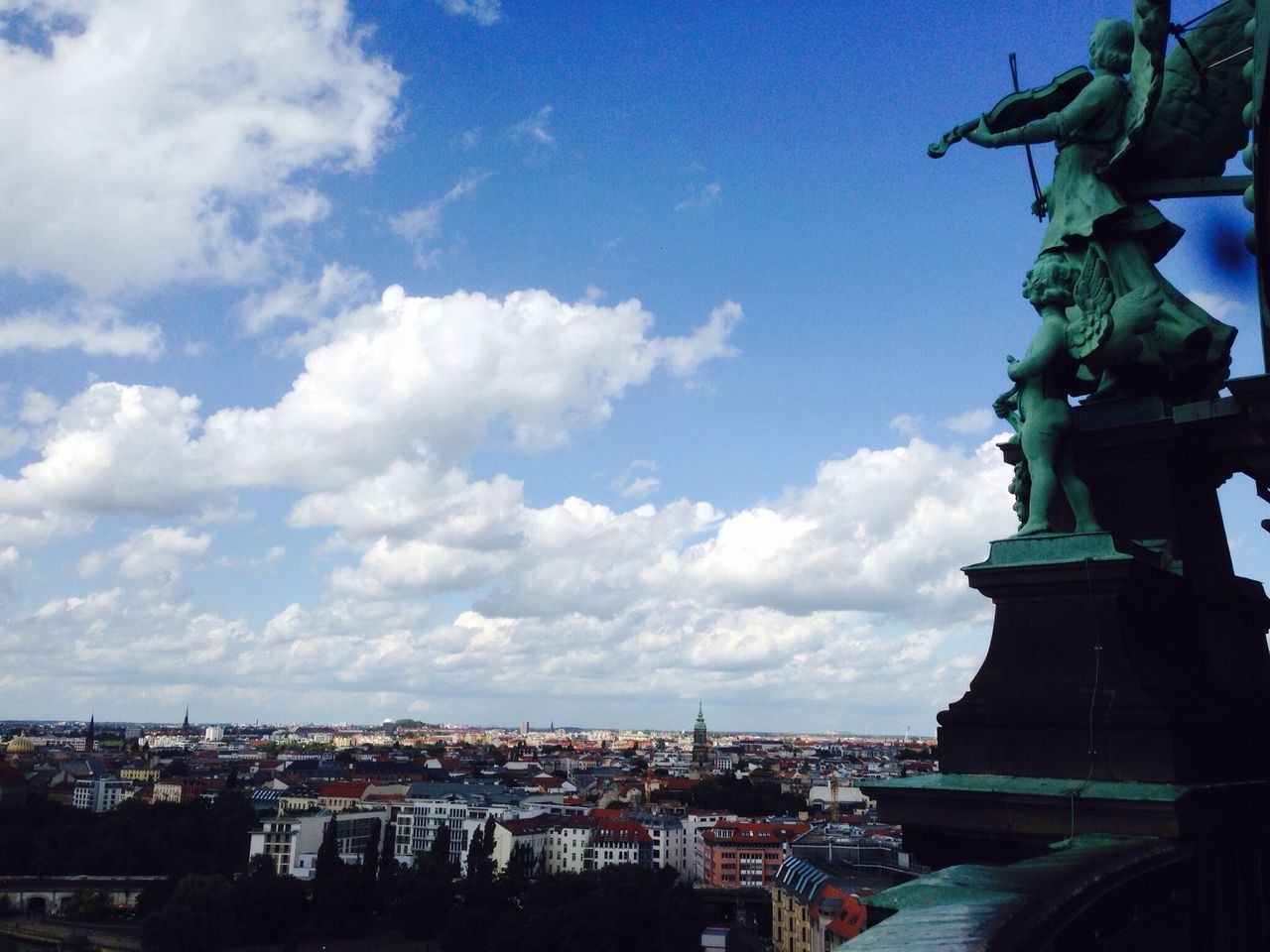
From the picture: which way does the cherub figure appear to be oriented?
to the viewer's left
